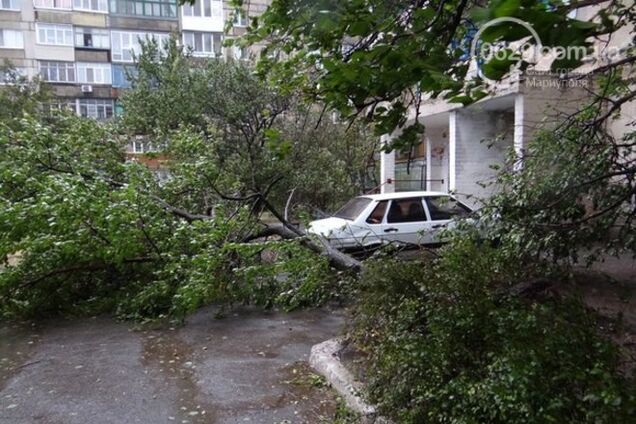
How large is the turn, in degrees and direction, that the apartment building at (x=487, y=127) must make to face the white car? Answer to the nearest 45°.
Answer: approximately 45° to its left

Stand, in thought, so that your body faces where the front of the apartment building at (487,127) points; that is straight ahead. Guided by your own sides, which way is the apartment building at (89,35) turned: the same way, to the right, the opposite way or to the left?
to the left

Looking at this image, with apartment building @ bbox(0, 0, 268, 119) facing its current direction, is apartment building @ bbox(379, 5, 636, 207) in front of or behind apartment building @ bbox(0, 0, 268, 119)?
in front

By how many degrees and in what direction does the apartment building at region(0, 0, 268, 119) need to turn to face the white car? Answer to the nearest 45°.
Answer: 0° — it already faces it

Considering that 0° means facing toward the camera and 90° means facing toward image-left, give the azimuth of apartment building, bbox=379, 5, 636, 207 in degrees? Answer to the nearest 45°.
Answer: approximately 45°

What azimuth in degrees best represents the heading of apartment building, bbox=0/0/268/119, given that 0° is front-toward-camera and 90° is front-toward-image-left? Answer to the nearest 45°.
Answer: approximately 0°

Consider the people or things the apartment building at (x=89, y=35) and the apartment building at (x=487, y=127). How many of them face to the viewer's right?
0

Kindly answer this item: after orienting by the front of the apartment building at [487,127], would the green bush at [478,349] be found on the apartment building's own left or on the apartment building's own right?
on the apartment building's own left

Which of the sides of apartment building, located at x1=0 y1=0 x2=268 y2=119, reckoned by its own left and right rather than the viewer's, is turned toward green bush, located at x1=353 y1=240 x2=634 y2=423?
front

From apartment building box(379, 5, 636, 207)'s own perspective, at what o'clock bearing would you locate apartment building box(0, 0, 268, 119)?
apartment building box(0, 0, 268, 119) is roughly at 2 o'clock from apartment building box(379, 5, 636, 207).
